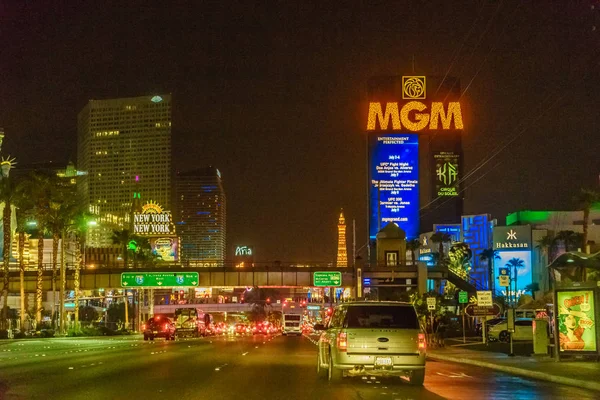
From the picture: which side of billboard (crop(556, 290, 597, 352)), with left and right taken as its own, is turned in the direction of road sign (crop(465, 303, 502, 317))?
back

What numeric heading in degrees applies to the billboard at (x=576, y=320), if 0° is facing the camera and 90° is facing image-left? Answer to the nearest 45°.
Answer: approximately 0°

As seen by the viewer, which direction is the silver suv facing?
away from the camera

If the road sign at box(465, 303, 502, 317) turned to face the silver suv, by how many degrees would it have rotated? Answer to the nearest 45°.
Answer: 0° — it already faces it

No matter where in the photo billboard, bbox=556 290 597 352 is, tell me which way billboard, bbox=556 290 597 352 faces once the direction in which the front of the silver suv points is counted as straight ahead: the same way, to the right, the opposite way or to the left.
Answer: the opposite way

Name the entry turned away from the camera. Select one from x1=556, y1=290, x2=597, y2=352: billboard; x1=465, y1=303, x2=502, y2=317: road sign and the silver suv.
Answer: the silver suv

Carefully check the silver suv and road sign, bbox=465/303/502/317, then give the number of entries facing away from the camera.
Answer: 1

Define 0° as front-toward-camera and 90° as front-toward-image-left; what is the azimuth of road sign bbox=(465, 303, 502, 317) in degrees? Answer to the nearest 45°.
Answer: approximately 0°

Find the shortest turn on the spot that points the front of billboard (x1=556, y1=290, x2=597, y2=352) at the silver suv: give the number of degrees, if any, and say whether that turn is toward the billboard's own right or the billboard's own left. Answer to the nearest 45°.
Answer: approximately 45° to the billboard's own right

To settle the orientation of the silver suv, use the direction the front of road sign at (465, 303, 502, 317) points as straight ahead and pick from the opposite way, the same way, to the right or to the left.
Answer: the opposite way

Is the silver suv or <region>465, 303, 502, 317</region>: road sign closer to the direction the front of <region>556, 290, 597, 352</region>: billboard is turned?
the silver suv

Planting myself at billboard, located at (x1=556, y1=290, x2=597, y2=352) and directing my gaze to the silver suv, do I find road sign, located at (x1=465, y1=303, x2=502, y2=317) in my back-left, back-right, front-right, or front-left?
back-right
